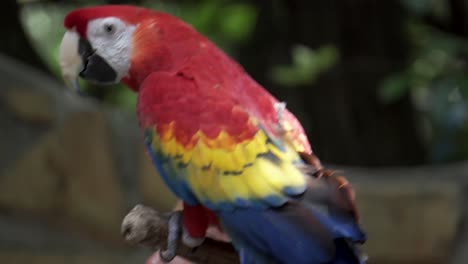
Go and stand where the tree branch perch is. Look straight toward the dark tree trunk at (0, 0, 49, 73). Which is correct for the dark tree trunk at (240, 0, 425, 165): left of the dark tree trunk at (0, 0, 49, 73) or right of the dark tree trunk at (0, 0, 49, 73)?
right

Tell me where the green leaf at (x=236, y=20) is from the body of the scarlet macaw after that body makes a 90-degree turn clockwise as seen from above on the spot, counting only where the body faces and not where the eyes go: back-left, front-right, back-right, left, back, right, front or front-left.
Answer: front

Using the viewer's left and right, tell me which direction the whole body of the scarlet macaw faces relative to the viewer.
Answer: facing to the left of the viewer
